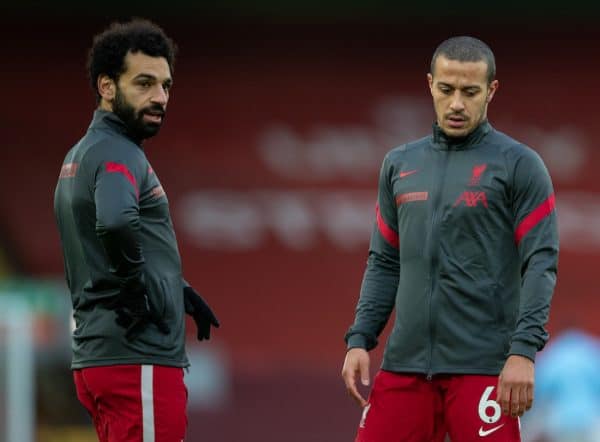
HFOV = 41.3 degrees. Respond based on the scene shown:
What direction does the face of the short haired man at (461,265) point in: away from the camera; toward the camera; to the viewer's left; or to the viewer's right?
toward the camera

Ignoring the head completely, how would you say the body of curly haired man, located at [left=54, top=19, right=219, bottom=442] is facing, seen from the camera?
to the viewer's right

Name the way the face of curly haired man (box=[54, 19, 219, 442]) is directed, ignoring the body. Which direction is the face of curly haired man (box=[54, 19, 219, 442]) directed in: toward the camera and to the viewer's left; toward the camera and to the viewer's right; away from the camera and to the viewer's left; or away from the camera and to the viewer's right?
toward the camera and to the viewer's right

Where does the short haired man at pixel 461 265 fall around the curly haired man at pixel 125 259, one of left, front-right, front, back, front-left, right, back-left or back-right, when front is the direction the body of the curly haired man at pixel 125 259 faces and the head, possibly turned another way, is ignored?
front
